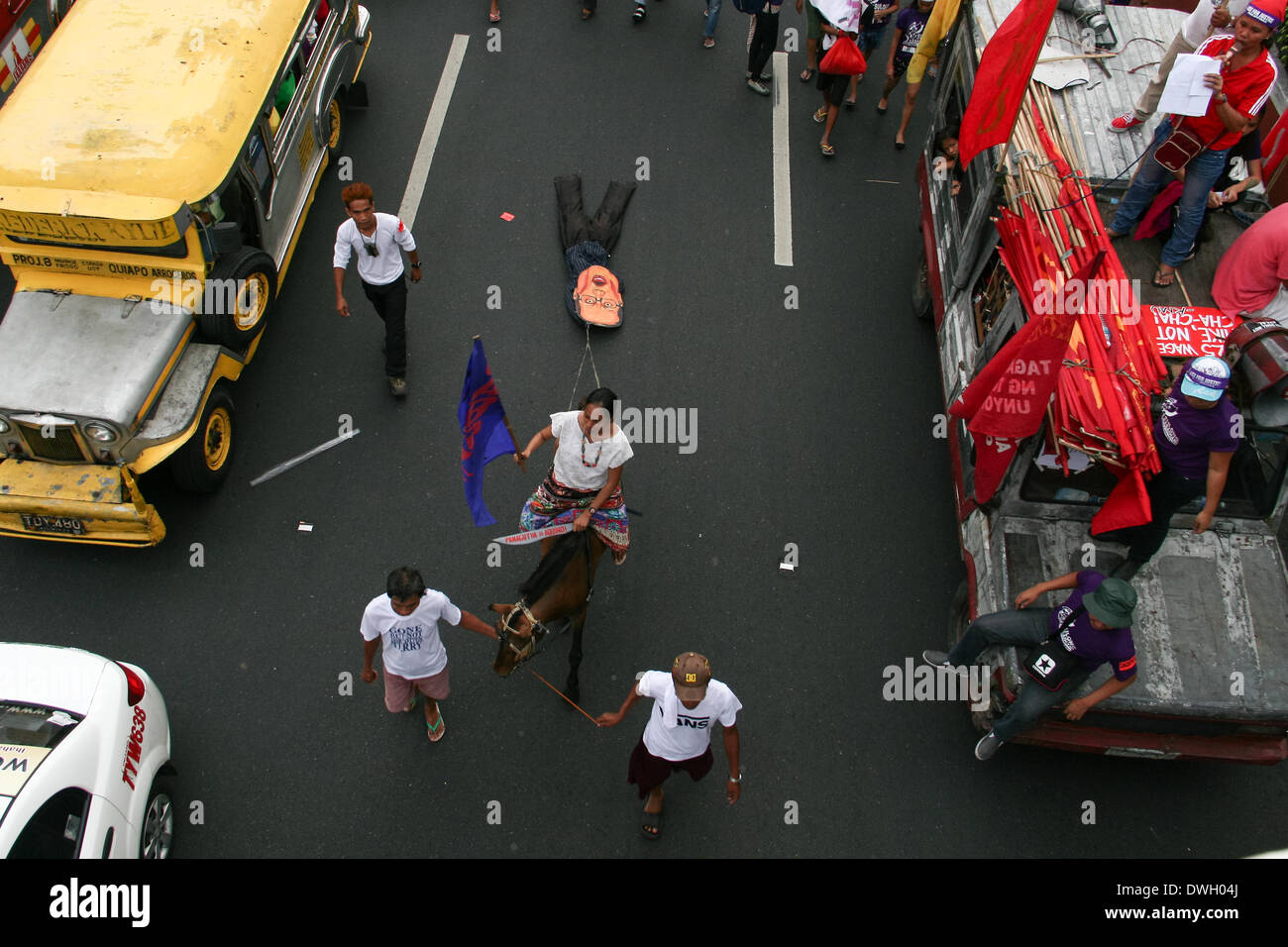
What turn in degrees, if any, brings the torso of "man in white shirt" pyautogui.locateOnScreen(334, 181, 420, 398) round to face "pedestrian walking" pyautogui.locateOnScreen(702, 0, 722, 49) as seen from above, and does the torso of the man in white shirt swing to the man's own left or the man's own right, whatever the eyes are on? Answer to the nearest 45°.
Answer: approximately 135° to the man's own left

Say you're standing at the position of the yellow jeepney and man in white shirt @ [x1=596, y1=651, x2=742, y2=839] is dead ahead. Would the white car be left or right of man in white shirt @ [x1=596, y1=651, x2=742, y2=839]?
right

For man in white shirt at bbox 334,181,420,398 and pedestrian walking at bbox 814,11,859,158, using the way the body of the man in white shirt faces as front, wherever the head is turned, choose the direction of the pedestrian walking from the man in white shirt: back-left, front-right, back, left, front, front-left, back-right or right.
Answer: back-left

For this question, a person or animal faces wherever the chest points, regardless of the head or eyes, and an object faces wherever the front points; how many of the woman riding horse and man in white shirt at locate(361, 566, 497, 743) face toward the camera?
2

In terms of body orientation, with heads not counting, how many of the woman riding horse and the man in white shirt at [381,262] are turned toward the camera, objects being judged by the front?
2

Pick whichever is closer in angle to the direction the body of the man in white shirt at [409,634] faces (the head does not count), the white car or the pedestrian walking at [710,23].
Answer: the white car

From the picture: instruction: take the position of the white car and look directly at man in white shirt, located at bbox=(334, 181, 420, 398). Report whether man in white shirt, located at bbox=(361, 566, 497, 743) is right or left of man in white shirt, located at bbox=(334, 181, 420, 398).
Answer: right

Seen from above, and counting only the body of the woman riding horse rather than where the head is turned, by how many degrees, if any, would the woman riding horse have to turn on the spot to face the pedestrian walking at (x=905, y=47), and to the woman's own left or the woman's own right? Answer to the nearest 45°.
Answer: approximately 180°

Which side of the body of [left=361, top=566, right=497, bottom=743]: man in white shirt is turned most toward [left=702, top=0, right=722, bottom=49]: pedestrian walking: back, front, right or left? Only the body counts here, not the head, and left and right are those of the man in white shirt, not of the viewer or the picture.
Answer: back

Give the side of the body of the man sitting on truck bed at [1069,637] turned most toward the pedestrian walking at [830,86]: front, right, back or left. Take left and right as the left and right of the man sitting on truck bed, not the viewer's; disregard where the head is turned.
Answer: right

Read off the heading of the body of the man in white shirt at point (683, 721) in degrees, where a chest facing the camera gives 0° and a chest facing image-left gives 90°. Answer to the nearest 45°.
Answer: approximately 0°
